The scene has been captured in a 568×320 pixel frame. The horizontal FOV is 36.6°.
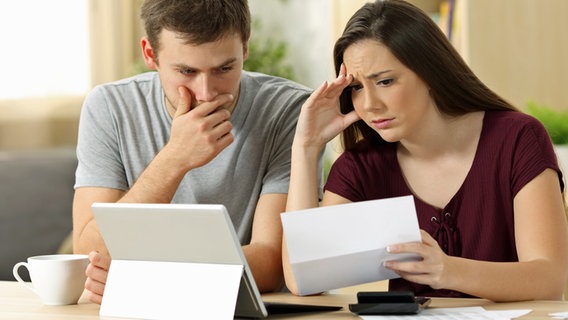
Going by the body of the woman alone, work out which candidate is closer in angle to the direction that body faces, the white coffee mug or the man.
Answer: the white coffee mug

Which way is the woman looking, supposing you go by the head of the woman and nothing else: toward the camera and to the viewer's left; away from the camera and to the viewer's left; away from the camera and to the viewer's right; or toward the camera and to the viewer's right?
toward the camera and to the viewer's left

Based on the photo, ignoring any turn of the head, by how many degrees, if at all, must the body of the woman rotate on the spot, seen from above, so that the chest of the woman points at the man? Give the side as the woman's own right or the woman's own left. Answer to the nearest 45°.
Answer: approximately 45° to the woman's own right

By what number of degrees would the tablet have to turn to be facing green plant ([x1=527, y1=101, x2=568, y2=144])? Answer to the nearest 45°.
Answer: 0° — it already faces it

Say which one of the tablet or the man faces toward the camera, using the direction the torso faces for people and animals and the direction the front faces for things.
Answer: the man

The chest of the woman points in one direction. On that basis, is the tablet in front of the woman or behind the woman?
in front

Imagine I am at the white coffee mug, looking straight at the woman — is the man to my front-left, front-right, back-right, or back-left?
front-left

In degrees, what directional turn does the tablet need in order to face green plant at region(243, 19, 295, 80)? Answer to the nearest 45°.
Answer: approximately 45° to its left

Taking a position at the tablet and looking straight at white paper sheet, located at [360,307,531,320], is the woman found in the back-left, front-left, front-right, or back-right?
front-left

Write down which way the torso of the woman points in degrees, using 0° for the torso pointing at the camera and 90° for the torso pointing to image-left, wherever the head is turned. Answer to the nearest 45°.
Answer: approximately 45°

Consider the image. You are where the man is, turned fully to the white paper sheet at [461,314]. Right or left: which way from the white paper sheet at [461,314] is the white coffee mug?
right

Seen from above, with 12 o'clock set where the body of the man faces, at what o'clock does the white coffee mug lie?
The white coffee mug is roughly at 1 o'clock from the man.

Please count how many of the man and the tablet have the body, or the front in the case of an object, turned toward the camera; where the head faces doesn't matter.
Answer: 1

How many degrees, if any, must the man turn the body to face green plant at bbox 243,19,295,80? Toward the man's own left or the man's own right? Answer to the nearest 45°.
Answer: approximately 180°

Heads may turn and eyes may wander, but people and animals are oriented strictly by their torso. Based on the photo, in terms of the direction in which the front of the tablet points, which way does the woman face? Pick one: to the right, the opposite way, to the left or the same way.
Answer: the opposite way

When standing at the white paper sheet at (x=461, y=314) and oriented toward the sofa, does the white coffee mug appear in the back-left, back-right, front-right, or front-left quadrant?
front-left
